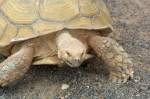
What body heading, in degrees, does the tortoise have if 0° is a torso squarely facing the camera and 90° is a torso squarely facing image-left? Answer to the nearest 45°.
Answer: approximately 0°
